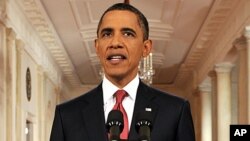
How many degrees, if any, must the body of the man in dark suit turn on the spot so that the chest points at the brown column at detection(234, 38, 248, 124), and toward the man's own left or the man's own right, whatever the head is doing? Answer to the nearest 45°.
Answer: approximately 180°

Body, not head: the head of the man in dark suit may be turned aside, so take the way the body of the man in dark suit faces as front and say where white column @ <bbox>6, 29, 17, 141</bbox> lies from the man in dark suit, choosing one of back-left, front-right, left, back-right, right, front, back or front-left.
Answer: back

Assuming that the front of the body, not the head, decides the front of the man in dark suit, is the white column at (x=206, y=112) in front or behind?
behind

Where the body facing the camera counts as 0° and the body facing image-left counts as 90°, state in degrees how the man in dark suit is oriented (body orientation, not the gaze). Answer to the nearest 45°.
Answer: approximately 0°

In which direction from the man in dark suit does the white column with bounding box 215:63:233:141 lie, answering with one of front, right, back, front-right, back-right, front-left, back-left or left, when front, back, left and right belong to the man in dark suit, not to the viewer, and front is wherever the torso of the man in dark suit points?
back

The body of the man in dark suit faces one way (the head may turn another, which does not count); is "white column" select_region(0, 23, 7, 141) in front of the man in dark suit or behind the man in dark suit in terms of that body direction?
behind
